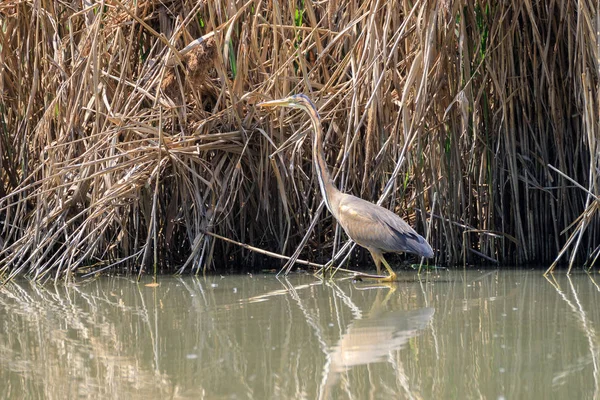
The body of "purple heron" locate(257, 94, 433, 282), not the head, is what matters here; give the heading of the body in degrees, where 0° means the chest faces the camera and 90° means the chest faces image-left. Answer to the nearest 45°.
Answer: approximately 90°
